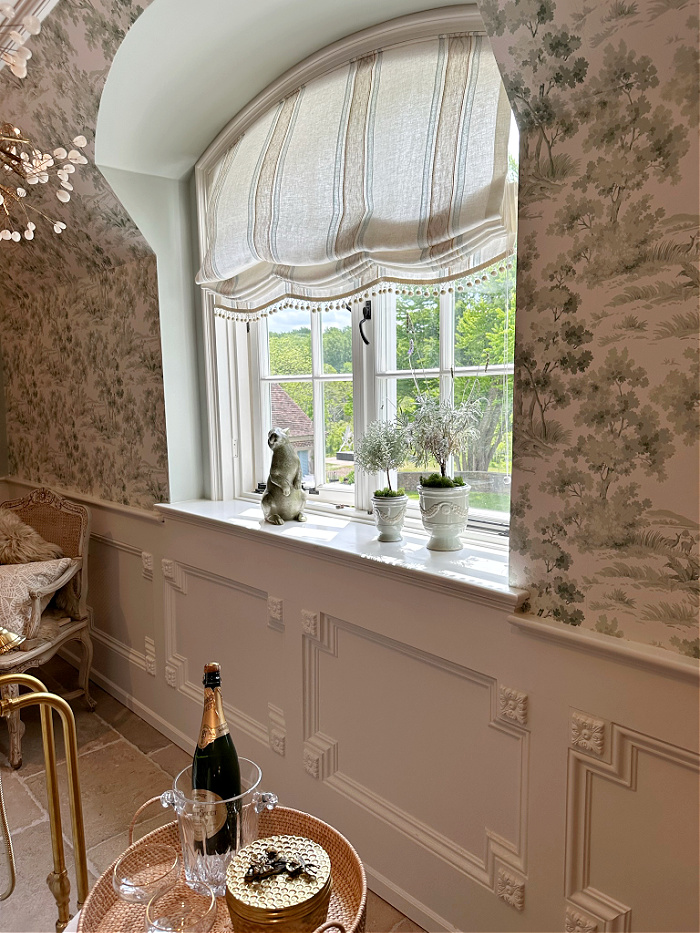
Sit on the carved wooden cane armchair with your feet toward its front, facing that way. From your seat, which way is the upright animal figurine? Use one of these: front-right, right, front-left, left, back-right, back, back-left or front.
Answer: left

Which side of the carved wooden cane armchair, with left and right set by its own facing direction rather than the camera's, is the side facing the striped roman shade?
left

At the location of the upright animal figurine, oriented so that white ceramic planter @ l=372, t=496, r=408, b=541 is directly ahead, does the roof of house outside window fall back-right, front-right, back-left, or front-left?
back-left

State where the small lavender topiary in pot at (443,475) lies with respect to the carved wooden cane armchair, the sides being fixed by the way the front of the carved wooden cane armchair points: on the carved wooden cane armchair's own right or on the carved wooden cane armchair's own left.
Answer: on the carved wooden cane armchair's own left

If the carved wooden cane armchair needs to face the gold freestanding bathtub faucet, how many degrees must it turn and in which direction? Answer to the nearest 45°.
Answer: approximately 45° to its left

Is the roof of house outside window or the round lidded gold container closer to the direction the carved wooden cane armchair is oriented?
the round lidded gold container

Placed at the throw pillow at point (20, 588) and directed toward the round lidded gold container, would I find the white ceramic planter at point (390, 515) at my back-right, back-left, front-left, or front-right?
front-left

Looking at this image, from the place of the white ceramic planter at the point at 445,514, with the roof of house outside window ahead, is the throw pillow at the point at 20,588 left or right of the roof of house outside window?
left

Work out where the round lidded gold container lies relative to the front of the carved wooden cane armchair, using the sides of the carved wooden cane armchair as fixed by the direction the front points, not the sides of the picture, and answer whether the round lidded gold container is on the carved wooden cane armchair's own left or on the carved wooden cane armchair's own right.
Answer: on the carved wooden cane armchair's own left

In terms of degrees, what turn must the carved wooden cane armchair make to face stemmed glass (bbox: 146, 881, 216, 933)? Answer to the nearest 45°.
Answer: approximately 45° to its left

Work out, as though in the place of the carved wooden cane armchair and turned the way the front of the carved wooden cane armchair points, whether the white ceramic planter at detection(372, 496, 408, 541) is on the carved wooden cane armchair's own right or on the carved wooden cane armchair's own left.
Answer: on the carved wooden cane armchair's own left

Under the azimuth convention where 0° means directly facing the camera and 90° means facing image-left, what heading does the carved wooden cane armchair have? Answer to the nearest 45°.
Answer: approximately 45°

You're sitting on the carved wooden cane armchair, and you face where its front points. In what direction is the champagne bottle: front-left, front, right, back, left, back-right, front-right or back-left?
front-left

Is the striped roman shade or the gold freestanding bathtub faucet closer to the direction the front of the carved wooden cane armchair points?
the gold freestanding bathtub faucet
